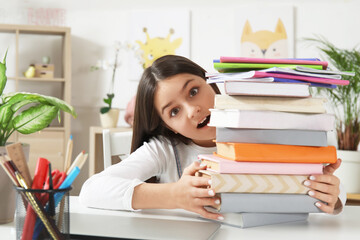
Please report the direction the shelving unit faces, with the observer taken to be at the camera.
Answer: facing the viewer

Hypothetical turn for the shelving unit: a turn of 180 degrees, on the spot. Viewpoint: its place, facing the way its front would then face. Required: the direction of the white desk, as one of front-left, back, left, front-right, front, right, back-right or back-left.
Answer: back

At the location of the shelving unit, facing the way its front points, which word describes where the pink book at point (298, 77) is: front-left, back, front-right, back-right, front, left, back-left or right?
front

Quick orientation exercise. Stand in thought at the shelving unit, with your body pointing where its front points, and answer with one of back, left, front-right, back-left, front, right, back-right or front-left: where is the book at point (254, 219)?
front

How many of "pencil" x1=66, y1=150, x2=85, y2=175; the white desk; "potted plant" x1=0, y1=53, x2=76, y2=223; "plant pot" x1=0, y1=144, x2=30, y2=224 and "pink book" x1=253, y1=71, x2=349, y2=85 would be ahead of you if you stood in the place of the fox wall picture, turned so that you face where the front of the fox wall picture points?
5

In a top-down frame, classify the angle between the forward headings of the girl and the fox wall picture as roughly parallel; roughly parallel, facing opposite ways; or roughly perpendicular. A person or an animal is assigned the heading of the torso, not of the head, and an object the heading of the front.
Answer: roughly parallel

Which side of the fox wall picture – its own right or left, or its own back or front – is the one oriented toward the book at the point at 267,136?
front

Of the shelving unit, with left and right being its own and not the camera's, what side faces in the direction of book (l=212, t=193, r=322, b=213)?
front

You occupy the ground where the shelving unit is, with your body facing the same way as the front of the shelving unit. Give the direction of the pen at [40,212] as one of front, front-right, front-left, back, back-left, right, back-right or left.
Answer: front
